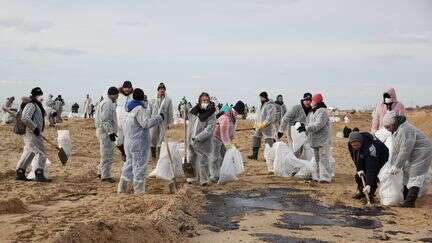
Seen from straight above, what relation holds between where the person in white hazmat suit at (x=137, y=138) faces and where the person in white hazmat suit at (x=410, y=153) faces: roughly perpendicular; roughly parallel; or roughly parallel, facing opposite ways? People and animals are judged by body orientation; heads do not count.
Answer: roughly perpendicular

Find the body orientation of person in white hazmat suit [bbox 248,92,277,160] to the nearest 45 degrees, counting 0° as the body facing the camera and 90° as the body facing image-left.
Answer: approximately 45°

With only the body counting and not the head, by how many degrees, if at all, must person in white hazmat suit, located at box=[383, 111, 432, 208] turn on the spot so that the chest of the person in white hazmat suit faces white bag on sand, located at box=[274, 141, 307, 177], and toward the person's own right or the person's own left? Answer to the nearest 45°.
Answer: approximately 45° to the person's own right

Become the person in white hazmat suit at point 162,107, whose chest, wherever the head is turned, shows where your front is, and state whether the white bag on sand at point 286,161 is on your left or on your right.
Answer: on your left

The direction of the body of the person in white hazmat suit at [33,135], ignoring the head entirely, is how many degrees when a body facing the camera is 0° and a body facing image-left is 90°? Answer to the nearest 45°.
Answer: approximately 270°

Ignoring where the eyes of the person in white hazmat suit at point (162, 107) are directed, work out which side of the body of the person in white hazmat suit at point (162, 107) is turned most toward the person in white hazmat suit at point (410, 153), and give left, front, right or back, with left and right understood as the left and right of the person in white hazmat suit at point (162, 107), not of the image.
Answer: left

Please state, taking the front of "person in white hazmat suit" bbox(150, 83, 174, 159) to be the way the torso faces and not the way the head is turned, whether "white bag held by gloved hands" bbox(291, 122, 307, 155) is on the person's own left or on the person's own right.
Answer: on the person's own left

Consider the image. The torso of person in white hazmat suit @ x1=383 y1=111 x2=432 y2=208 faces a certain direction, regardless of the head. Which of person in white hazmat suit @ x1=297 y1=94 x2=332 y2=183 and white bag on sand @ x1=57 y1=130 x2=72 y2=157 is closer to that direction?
the white bag on sand
